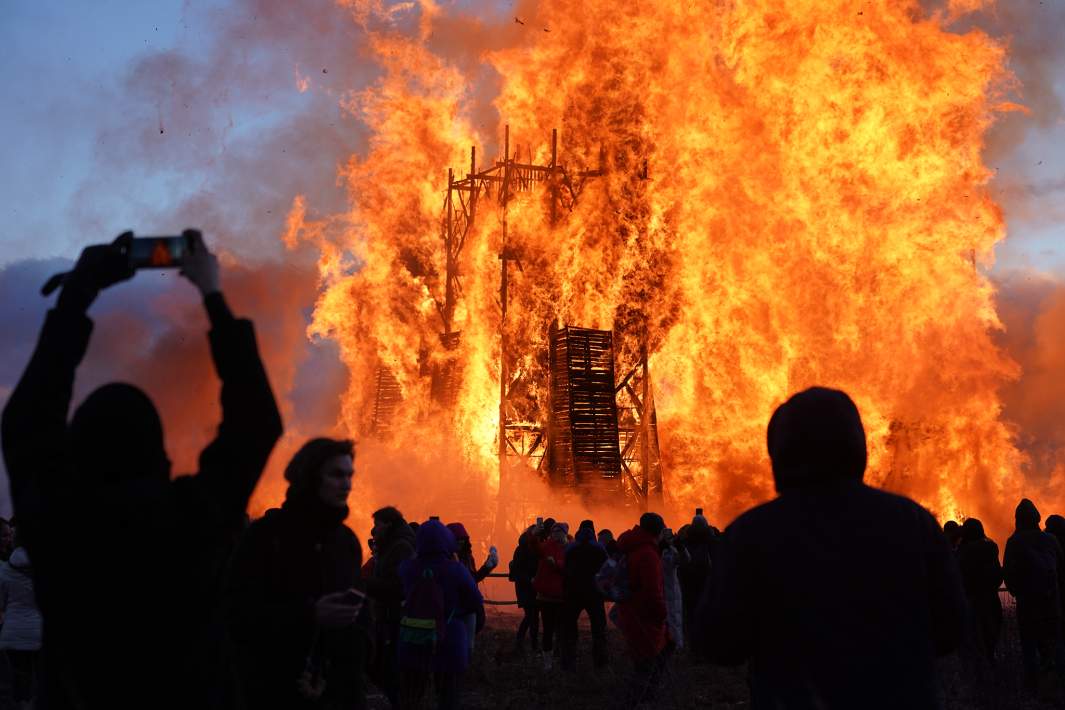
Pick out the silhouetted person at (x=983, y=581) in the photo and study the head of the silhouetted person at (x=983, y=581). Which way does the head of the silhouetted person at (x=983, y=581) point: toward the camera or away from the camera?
away from the camera

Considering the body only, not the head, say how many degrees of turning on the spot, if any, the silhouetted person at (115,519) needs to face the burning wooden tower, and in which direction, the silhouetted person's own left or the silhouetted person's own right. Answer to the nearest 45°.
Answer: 0° — they already face it

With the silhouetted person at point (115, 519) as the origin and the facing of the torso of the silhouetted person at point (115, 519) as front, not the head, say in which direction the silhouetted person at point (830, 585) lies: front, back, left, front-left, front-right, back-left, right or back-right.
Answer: right

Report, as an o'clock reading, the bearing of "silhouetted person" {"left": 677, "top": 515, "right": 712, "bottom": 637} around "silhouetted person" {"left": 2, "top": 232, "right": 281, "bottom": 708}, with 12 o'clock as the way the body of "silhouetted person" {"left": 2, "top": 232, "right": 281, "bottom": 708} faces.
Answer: "silhouetted person" {"left": 677, "top": 515, "right": 712, "bottom": 637} is roughly at 1 o'clock from "silhouetted person" {"left": 2, "top": 232, "right": 281, "bottom": 708}.

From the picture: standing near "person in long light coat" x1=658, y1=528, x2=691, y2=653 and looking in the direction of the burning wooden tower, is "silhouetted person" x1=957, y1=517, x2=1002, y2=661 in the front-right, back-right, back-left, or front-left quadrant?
back-right

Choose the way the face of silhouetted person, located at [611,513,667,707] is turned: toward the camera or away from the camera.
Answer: away from the camera

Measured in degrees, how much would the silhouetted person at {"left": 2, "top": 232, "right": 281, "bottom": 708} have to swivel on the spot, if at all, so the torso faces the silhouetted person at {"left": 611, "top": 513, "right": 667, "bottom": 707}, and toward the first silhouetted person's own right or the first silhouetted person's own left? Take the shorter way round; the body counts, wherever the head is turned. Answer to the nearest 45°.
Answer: approximately 45° to the first silhouetted person's own right

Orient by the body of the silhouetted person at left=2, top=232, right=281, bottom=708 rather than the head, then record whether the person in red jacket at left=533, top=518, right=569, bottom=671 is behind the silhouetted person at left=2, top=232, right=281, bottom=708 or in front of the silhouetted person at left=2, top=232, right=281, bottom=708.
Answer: in front

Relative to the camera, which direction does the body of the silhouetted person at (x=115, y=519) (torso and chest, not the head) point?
away from the camera

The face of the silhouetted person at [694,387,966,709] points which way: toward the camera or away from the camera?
away from the camera

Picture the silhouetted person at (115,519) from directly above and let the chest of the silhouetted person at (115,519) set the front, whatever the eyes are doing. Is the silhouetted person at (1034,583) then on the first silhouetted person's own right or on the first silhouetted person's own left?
on the first silhouetted person's own right

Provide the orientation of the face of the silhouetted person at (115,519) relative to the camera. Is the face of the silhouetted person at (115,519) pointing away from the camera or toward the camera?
away from the camera
